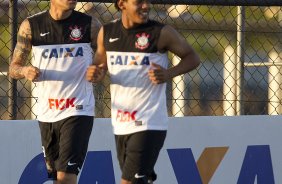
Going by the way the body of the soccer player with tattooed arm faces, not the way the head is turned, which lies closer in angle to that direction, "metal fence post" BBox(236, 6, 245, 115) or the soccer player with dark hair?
the soccer player with dark hair

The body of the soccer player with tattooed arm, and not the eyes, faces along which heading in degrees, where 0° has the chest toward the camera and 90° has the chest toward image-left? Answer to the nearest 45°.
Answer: approximately 0°

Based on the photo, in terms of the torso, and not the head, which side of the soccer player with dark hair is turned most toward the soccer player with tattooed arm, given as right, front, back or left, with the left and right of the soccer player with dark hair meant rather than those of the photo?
right

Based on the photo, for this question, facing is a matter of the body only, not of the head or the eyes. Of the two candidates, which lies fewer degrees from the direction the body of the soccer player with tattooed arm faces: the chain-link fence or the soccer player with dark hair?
the soccer player with dark hair

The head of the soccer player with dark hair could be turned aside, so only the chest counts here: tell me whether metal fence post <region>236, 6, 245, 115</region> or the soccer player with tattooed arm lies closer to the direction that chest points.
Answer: the soccer player with tattooed arm

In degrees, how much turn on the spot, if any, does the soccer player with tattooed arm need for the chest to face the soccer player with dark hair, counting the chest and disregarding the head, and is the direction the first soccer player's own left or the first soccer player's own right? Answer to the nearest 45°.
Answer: approximately 45° to the first soccer player's own left

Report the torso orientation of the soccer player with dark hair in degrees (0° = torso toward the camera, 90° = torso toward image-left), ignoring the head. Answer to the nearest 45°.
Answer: approximately 45°

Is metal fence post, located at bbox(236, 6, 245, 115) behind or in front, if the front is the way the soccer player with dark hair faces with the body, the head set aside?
behind

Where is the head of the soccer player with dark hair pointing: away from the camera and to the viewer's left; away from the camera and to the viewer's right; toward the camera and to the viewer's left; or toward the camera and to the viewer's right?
toward the camera and to the viewer's right
